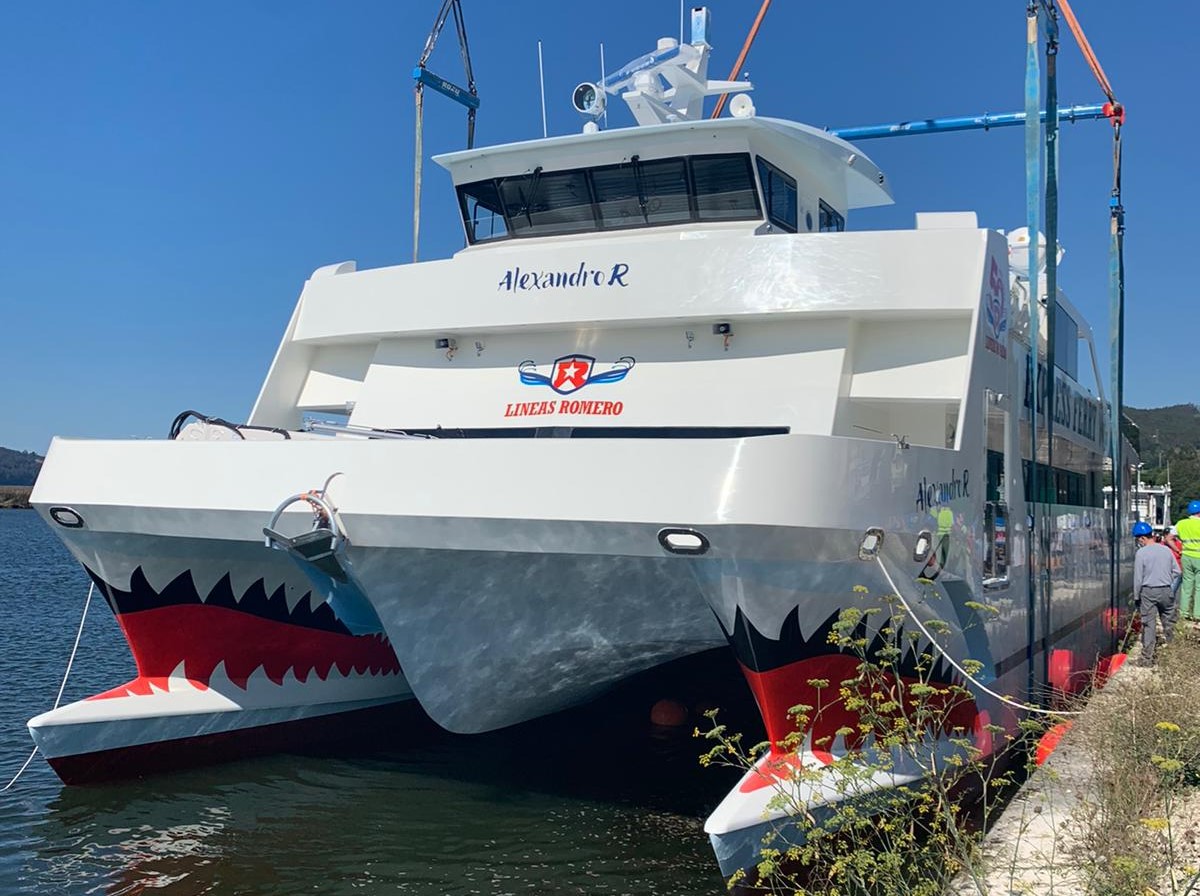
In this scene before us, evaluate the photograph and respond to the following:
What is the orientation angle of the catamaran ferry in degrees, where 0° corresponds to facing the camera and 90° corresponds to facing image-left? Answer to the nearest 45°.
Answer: approximately 45°

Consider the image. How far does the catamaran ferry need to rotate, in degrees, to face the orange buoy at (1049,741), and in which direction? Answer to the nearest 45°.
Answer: approximately 45° to its left

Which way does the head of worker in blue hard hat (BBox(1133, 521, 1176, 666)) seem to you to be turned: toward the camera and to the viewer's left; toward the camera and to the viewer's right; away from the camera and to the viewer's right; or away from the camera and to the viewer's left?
away from the camera and to the viewer's left

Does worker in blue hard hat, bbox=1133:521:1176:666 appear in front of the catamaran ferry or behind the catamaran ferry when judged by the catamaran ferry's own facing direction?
behind
